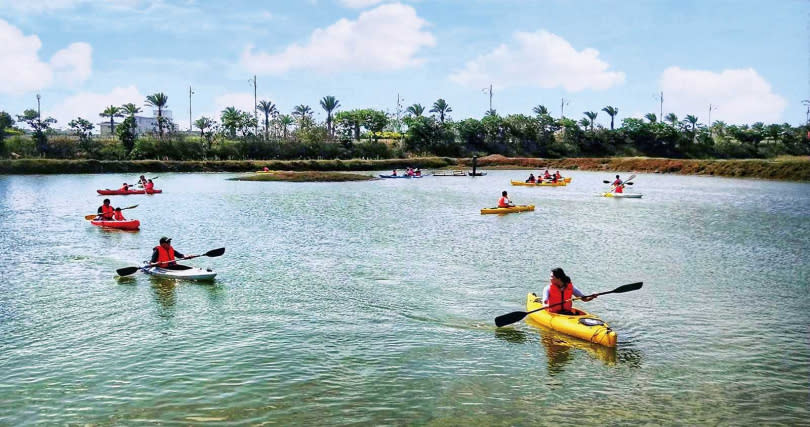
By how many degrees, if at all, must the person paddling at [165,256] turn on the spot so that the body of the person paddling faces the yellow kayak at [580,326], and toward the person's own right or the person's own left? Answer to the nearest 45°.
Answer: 0° — they already face it

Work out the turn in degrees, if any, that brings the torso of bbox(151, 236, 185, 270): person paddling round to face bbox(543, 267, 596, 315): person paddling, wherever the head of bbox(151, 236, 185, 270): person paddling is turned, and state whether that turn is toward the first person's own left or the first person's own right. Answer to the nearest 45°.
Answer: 0° — they already face them

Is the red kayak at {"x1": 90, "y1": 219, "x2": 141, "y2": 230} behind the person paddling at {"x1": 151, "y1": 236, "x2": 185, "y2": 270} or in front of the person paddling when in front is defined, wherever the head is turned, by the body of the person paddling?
behind

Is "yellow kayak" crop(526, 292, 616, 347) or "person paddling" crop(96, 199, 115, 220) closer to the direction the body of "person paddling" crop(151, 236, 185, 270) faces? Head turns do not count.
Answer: the yellow kayak

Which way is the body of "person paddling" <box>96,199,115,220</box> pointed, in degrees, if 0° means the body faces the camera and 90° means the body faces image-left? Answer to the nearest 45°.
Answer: approximately 315°

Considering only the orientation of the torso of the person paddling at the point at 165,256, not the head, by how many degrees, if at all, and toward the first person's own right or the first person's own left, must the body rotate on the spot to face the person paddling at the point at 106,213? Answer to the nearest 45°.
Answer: approximately 135° to the first person's own left

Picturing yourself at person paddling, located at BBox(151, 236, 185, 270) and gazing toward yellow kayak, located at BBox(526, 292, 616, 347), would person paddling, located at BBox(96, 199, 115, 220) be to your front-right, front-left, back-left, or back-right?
back-left

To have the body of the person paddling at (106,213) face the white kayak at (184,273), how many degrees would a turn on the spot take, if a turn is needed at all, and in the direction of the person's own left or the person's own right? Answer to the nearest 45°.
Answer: approximately 45° to the person's own right

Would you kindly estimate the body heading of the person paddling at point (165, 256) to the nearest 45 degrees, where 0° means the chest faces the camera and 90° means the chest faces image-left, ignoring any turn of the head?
approximately 315°
